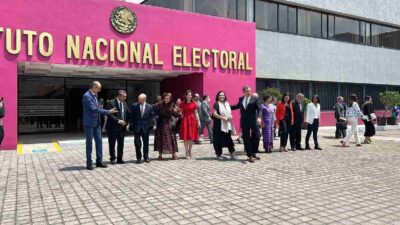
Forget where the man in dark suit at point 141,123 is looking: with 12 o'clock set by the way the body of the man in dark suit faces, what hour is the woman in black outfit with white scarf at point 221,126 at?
The woman in black outfit with white scarf is roughly at 9 o'clock from the man in dark suit.

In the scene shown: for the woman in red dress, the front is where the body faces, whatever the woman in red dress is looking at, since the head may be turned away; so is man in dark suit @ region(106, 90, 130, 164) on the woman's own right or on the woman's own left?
on the woman's own right

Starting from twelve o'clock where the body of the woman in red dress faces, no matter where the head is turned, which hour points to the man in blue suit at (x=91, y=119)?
The man in blue suit is roughly at 2 o'clock from the woman in red dress.

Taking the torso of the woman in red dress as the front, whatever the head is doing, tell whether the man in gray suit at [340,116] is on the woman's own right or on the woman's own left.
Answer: on the woman's own left

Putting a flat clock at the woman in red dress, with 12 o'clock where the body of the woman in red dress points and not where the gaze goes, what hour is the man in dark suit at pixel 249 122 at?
The man in dark suit is roughly at 10 o'clock from the woman in red dress.

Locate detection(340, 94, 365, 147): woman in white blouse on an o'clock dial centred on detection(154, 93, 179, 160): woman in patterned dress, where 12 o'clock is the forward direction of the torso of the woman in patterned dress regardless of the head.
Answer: The woman in white blouse is roughly at 8 o'clock from the woman in patterned dress.

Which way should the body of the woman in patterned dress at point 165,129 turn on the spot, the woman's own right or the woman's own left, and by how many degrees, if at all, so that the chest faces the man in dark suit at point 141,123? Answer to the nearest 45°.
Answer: approximately 45° to the woman's own right

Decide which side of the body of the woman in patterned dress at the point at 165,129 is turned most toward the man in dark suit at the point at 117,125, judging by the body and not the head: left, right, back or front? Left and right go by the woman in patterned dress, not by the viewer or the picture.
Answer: right
